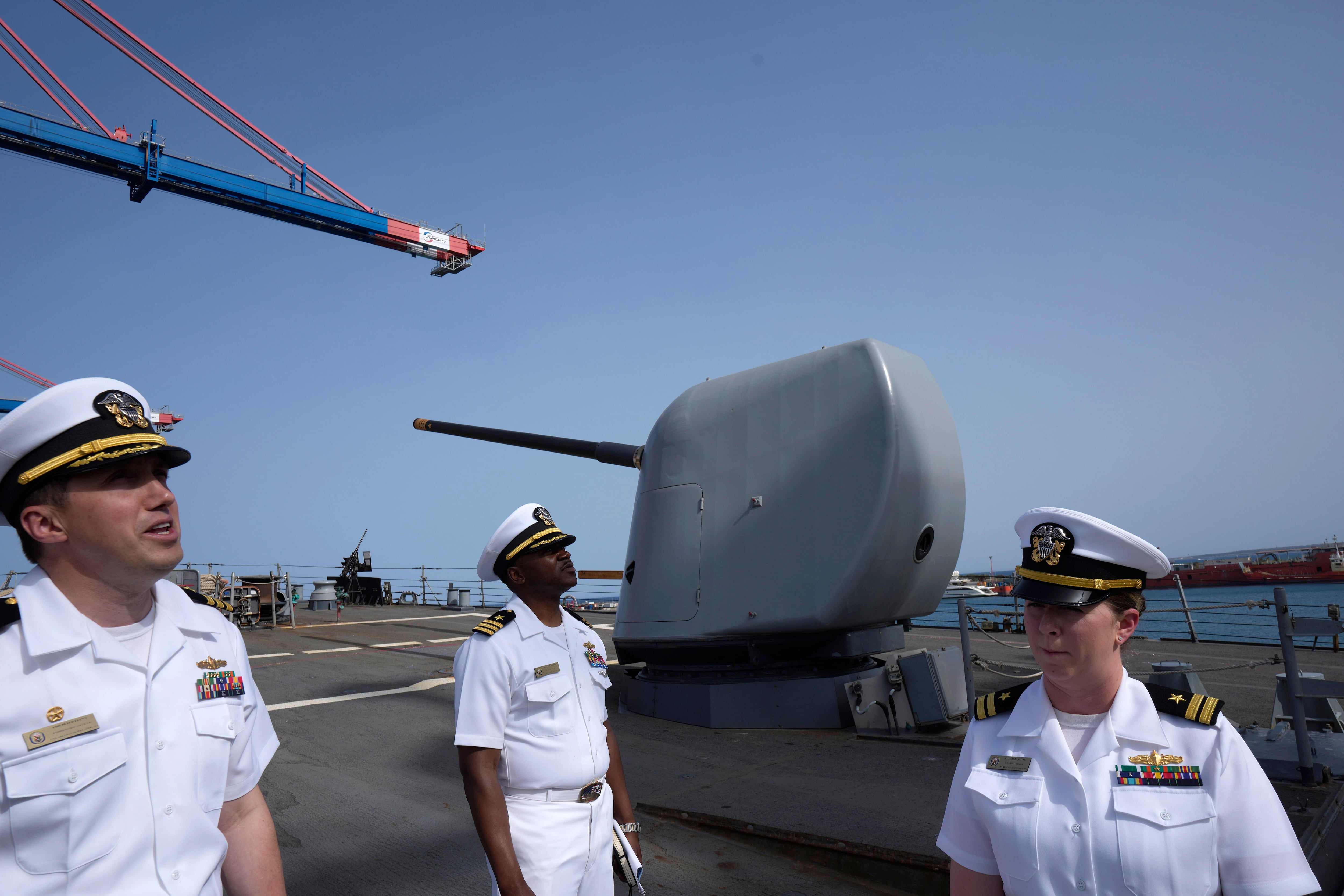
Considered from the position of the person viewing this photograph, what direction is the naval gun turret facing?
facing away from the viewer and to the left of the viewer

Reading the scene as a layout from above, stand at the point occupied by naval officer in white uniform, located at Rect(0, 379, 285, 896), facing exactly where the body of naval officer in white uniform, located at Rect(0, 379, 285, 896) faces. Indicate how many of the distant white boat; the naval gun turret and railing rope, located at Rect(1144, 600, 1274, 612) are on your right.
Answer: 0

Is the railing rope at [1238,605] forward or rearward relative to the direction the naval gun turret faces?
rearward

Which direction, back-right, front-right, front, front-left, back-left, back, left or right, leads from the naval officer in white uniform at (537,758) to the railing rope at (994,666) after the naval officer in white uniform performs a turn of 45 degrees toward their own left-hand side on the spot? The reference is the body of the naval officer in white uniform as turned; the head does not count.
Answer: front-left

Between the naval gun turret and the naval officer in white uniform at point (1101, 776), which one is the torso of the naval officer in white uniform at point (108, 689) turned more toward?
the naval officer in white uniform

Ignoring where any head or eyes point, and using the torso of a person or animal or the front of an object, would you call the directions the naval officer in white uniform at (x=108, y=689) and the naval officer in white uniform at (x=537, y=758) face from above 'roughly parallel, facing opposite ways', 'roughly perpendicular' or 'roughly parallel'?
roughly parallel

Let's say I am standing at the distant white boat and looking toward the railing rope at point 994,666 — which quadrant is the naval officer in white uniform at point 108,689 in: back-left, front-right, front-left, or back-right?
front-right

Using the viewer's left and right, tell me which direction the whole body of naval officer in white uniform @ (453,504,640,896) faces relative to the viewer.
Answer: facing the viewer and to the right of the viewer

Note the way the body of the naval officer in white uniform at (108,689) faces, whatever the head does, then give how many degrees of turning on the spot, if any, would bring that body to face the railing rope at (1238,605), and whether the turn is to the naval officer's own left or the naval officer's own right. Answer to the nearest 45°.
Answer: approximately 45° to the naval officer's own left

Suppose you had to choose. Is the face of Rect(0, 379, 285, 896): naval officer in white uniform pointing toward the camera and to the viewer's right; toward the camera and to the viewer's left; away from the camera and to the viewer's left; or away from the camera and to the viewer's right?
toward the camera and to the viewer's right

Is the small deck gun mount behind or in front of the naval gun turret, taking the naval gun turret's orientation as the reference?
in front

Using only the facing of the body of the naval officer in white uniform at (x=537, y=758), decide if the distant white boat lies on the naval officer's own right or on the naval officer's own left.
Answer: on the naval officer's own left
